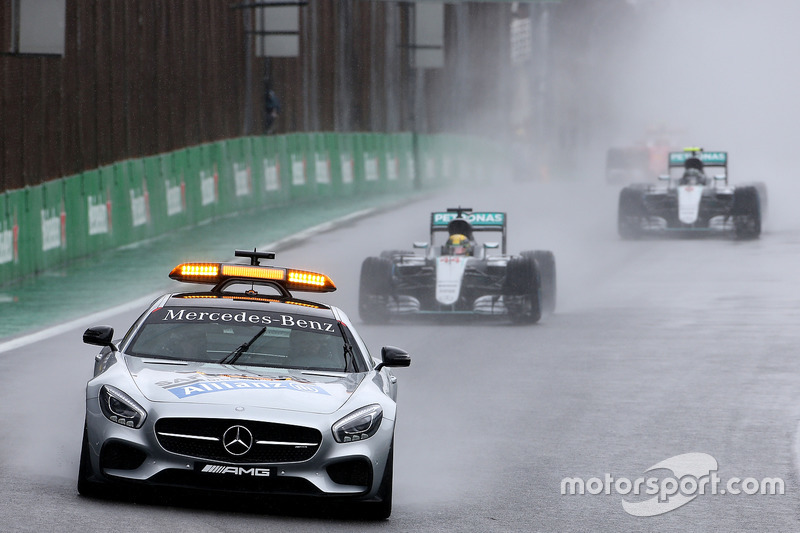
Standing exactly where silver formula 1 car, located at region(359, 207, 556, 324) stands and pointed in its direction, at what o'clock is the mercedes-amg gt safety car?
The mercedes-amg gt safety car is roughly at 12 o'clock from the silver formula 1 car.

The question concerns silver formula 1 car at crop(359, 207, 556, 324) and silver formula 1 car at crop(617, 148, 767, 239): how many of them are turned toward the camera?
2

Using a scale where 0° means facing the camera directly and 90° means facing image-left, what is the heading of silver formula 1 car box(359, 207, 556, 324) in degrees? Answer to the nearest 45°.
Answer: approximately 0°

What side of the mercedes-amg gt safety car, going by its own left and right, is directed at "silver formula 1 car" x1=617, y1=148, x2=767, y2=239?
back

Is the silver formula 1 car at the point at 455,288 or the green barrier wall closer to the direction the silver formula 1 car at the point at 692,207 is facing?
the silver formula 1 car

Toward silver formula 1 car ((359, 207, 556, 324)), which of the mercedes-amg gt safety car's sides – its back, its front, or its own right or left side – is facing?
back

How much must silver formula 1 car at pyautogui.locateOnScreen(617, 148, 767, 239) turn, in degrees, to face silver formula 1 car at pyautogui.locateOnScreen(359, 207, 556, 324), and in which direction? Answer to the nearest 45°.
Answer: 0° — it already faces it

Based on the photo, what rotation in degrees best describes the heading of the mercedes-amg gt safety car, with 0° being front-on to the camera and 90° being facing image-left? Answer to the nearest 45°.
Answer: approximately 0°
